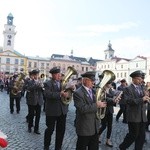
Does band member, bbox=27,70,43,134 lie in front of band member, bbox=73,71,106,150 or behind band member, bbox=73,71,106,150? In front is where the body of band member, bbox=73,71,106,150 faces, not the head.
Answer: behind

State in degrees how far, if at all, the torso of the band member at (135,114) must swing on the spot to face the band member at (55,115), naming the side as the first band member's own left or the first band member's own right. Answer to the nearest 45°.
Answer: approximately 135° to the first band member's own right

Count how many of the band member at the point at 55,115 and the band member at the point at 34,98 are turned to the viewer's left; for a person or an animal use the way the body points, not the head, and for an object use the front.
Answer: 0

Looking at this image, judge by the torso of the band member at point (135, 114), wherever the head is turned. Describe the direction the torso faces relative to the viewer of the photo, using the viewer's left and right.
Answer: facing the viewer and to the right of the viewer

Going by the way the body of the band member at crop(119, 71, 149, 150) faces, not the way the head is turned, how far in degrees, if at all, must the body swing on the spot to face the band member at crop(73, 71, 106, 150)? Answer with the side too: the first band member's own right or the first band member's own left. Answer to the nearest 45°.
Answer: approximately 90° to the first band member's own right

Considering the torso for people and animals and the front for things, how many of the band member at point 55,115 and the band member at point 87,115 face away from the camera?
0

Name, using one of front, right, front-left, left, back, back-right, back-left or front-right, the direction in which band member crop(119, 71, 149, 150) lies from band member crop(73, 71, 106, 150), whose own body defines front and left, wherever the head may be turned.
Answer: left

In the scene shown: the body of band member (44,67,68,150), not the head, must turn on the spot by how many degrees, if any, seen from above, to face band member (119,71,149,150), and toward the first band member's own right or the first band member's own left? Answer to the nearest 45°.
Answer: approximately 45° to the first band member's own left
